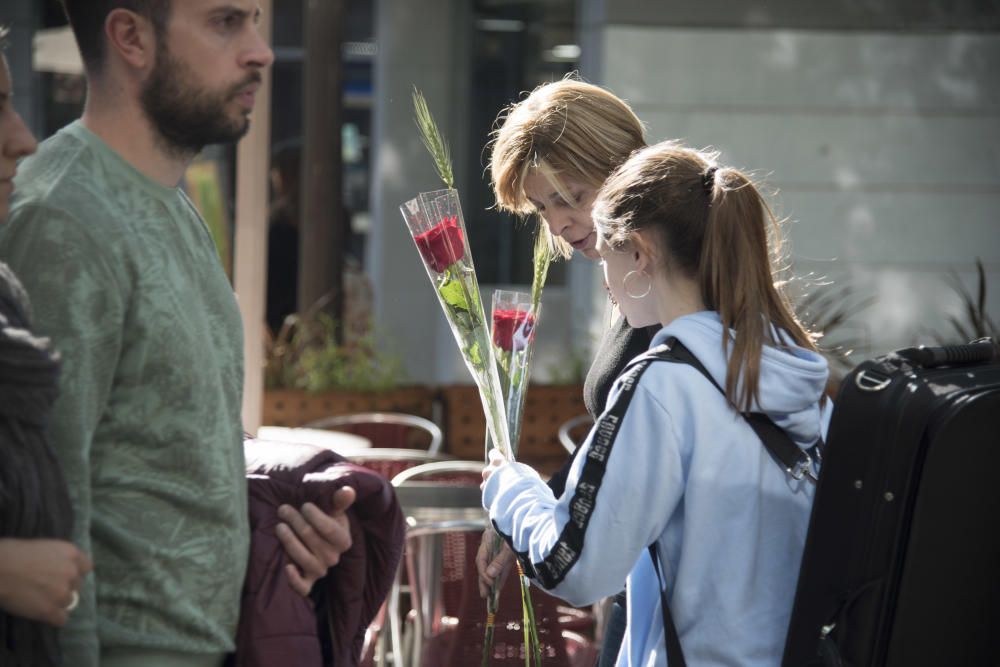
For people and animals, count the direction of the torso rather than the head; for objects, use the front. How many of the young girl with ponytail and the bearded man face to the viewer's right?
1

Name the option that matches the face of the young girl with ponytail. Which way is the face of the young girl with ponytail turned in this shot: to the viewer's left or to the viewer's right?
to the viewer's left

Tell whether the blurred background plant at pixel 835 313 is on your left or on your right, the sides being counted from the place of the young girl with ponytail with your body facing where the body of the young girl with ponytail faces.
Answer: on your right

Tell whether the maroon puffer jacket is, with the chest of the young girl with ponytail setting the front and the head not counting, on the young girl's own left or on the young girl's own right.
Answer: on the young girl's own left

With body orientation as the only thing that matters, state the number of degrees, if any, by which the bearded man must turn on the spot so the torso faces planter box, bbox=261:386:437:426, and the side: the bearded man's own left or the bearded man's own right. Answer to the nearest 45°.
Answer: approximately 90° to the bearded man's own left

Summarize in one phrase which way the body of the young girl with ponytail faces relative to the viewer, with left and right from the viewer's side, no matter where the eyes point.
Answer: facing away from the viewer and to the left of the viewer

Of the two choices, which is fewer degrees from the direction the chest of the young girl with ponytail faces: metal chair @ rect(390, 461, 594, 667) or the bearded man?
the metal chair

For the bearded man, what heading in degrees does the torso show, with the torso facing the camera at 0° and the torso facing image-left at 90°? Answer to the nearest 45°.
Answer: approximately 270°

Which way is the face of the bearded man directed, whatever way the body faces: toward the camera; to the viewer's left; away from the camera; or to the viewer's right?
to the viewer's right
